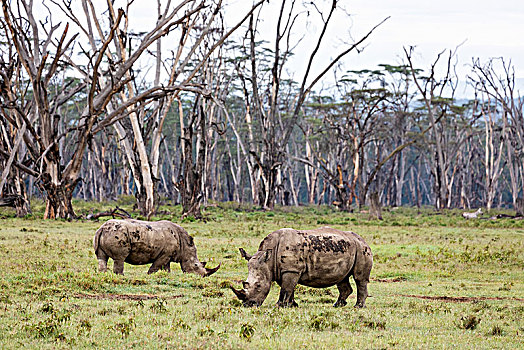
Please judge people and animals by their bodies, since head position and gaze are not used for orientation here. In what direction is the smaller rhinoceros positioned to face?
to the viewer's right

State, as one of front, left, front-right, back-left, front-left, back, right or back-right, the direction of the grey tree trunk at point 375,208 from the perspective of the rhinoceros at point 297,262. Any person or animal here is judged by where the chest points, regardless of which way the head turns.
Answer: right

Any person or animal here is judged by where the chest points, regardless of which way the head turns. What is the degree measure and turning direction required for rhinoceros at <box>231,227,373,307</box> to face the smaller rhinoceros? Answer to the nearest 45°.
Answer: approximately 45° to its right

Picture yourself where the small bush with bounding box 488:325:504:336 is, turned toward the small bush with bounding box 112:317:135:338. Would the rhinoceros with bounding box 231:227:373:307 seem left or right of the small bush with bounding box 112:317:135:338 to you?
right

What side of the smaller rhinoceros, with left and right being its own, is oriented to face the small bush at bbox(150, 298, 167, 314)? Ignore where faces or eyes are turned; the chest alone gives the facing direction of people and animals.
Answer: right

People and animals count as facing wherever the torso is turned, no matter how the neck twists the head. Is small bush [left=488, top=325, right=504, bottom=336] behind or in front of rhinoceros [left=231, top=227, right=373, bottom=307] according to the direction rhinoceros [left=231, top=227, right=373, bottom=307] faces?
behind

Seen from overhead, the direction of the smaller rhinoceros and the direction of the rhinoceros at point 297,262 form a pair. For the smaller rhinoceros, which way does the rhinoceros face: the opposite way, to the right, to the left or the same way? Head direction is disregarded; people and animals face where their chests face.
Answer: the opposite way

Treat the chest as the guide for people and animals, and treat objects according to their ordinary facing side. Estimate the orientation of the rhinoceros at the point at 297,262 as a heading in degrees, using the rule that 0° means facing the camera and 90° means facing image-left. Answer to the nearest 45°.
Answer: approximately 90°

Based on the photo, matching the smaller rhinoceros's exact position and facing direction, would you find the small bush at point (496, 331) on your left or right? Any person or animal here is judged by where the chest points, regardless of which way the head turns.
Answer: on your right

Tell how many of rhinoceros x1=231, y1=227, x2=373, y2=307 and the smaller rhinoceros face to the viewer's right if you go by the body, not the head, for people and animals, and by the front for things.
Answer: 1

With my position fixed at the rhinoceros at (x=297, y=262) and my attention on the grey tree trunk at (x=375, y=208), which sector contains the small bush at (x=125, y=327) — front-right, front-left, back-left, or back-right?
back-left

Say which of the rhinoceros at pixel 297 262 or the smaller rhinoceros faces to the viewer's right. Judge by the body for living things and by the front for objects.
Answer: the smaller rhinoceros

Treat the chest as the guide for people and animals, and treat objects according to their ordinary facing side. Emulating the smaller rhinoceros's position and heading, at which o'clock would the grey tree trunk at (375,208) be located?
The grey tree trunk is roughly at 10 o'clock from the smaller rhinoceros.
